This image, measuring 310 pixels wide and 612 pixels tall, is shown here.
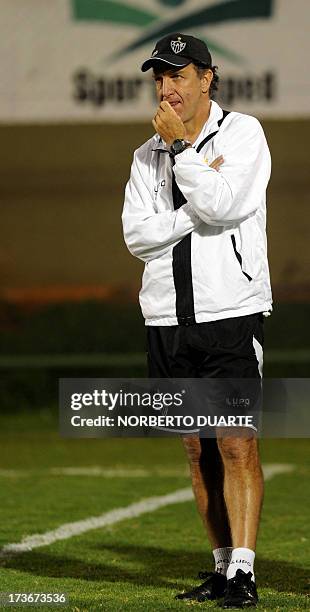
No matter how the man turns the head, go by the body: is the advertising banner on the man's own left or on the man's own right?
on the man's own right

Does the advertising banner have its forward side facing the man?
yes

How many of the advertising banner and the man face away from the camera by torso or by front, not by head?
0

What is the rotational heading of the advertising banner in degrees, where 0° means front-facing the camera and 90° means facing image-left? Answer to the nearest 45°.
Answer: approximately 0°

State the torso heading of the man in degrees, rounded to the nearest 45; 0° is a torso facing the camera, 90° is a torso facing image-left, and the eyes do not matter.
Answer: approximately 45°
